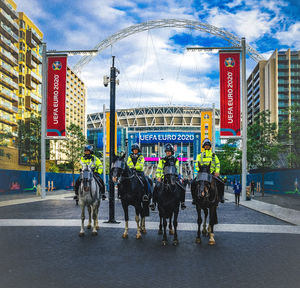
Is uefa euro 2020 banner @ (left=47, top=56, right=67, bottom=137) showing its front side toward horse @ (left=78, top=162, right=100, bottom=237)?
yes

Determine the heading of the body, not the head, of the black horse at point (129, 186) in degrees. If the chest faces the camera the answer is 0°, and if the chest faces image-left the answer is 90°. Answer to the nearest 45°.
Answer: approximately 45°

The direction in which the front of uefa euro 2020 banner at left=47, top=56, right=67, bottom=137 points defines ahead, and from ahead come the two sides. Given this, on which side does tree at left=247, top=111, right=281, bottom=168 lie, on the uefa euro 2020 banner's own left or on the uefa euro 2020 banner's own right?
on the uefa euro 2020 banner's own left

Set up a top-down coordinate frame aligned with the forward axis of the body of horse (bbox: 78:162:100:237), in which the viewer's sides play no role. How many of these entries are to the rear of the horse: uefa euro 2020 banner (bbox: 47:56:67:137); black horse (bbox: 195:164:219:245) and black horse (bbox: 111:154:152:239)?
1

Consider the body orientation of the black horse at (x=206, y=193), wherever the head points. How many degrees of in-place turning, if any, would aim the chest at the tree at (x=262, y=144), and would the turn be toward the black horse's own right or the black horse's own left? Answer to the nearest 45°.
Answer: approximately 180°

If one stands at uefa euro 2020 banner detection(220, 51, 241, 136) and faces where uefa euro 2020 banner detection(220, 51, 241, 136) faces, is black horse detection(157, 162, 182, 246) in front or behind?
in front

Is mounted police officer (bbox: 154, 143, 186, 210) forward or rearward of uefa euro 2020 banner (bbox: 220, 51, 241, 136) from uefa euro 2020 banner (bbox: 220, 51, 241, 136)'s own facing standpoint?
forward
